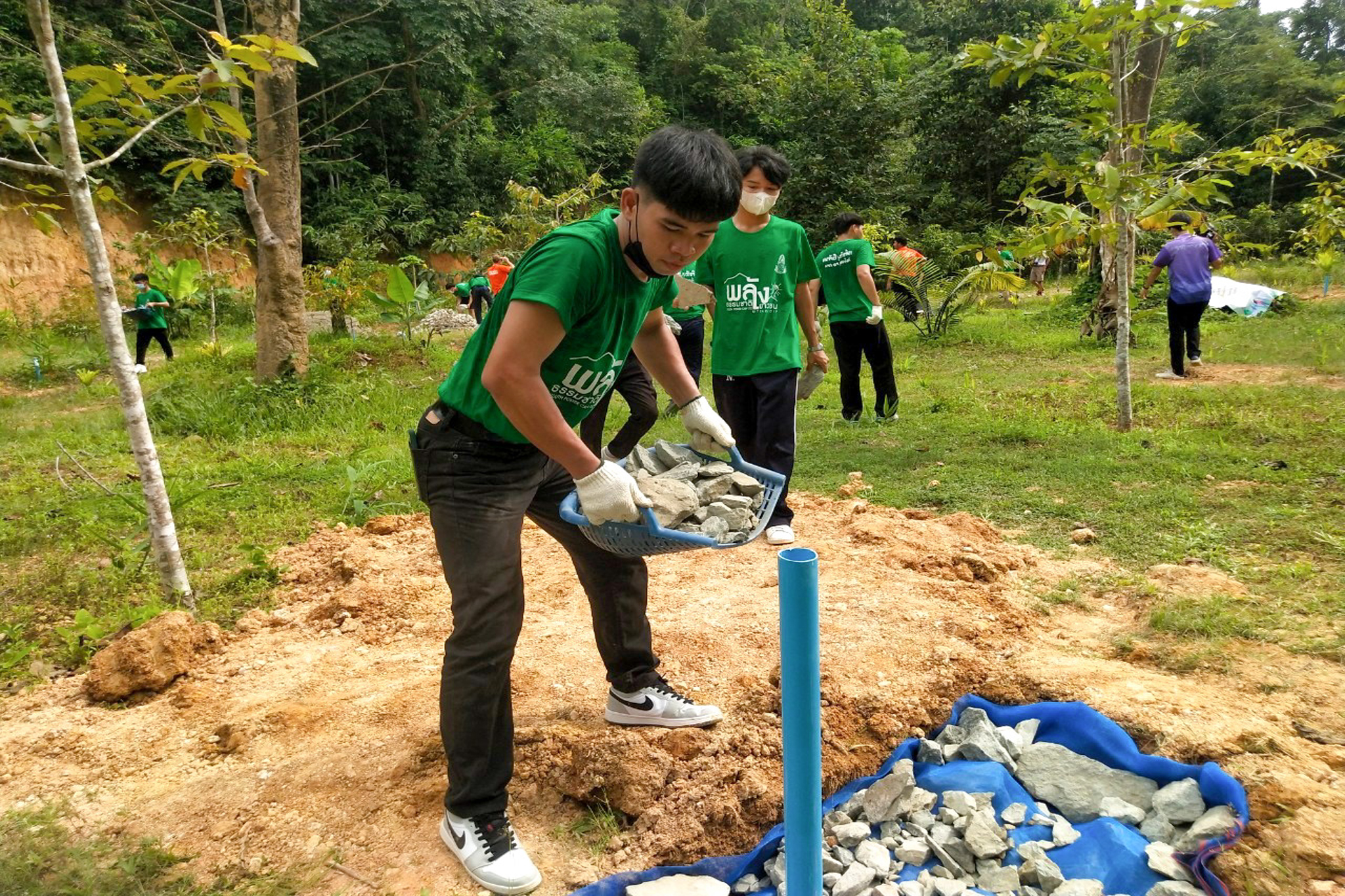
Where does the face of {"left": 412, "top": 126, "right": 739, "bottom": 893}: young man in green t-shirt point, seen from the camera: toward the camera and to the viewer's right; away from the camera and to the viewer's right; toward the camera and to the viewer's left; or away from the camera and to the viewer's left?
toward the camera and to the viewer's right

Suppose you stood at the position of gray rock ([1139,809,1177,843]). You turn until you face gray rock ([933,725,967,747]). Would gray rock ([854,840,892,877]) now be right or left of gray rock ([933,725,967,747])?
left

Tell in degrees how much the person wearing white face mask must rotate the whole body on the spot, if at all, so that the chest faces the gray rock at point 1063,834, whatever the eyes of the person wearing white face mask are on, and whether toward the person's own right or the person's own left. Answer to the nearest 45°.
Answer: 0° — they already face it

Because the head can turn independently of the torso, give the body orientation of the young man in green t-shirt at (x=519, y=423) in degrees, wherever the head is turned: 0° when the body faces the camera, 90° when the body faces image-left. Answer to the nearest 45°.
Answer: approximately 315°

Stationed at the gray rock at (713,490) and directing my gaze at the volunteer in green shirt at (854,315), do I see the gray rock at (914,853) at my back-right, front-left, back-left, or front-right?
back-right

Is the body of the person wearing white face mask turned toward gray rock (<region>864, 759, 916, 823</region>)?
yes

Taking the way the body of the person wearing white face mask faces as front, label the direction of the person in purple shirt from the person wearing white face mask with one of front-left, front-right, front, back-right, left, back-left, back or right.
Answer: back-left

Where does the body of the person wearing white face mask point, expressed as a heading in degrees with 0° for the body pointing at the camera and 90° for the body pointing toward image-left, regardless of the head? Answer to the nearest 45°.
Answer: approximately 0°

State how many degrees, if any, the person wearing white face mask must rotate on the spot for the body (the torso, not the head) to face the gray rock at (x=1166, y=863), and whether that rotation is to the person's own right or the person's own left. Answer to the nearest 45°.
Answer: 0° — they already face it
